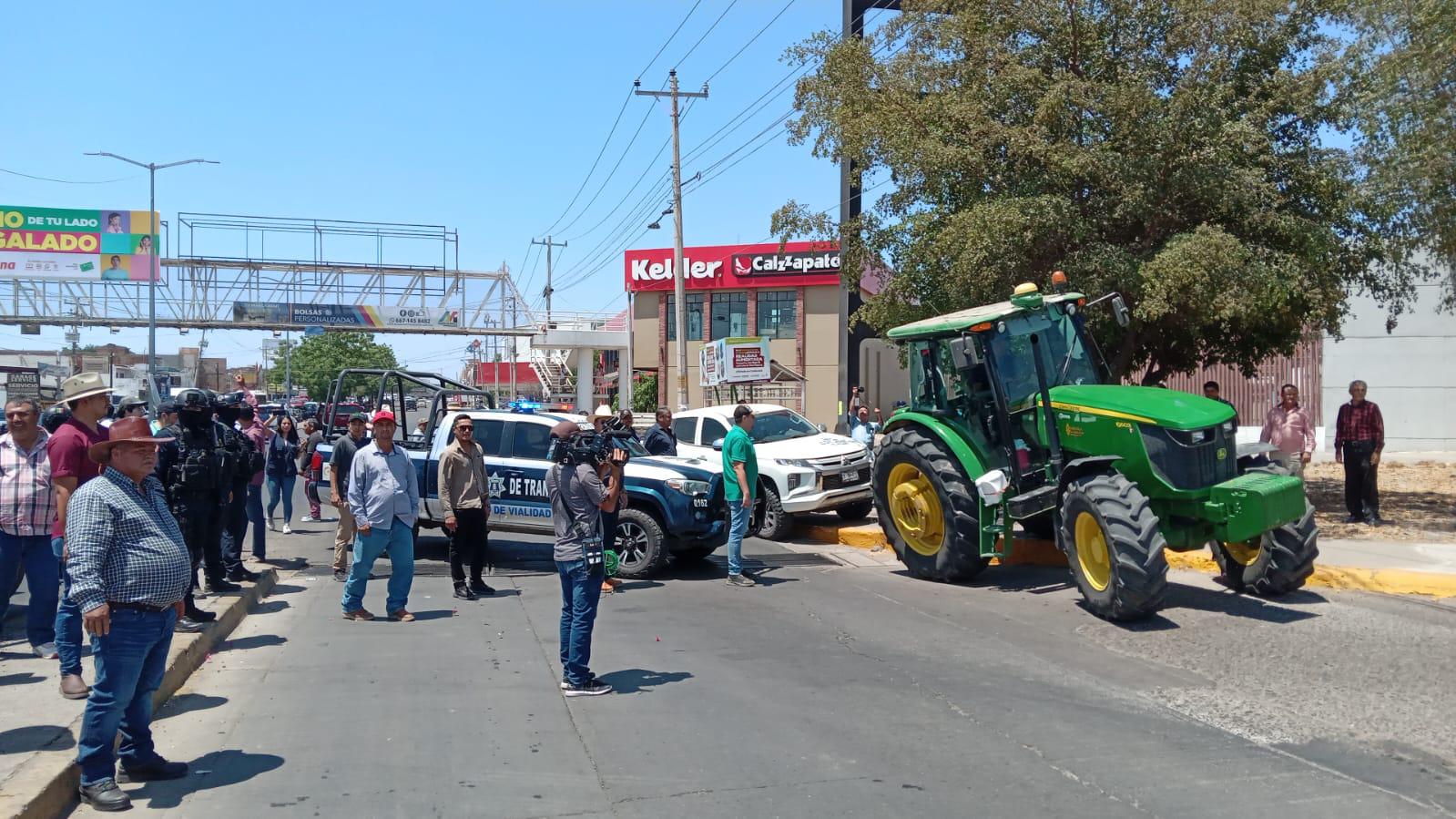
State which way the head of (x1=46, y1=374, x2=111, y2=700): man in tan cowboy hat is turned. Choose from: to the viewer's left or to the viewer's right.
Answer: to the viewer's right

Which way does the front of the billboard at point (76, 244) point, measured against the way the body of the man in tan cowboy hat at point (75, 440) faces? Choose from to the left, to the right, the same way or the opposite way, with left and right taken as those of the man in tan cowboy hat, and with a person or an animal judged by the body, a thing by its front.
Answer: to the right

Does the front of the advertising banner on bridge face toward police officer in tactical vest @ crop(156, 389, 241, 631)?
yes

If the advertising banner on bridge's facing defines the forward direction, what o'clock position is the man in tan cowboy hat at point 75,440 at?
The man in tan cowboy hat is roughly at 12 o'clock from the advertising banner on bridge.

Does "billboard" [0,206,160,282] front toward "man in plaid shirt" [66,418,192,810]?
yes

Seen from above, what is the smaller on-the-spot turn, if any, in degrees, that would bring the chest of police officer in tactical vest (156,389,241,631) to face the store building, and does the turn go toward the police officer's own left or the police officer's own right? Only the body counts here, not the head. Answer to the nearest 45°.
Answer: approximately 90° to the police officer's own left

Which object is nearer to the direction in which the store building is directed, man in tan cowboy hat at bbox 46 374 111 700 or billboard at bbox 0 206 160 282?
the man in tan cowboy hat

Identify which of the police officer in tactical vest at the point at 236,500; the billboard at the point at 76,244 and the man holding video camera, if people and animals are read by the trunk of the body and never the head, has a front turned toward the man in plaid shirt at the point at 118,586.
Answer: the billboard

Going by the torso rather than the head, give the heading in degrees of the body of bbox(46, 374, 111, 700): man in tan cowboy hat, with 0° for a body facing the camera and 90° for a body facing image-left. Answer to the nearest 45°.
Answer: approximately 270°

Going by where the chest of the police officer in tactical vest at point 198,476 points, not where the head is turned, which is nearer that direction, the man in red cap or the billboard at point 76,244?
the man in red cap

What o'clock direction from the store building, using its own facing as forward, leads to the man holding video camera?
The man holding video camera is roughly at 12 o'clock from the store building.

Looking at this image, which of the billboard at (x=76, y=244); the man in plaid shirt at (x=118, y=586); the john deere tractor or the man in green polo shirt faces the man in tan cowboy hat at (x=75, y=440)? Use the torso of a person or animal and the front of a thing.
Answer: the billboard
